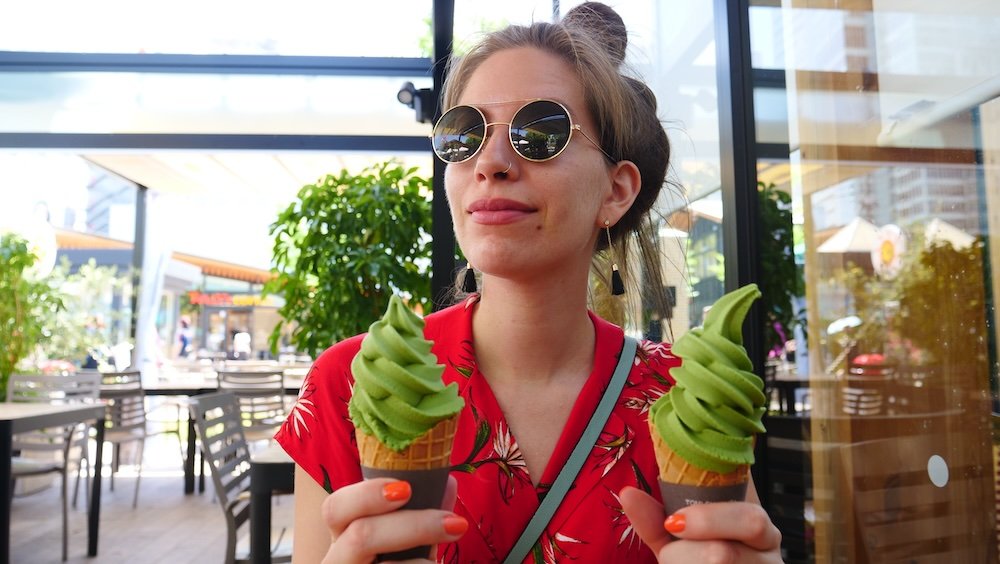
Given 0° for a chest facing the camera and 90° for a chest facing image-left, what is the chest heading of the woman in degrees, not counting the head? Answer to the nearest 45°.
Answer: approximately 0°

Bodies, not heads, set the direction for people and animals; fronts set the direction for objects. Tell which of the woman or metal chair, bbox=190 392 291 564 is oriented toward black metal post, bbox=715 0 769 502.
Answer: the metal chair

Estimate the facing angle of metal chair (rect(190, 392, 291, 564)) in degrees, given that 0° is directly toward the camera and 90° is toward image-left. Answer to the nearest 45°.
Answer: approximately 315°

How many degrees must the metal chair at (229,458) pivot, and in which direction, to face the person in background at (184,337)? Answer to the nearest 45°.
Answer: approximately 135° to its left

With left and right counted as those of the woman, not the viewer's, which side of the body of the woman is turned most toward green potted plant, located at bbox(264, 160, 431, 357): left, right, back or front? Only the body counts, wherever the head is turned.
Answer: back

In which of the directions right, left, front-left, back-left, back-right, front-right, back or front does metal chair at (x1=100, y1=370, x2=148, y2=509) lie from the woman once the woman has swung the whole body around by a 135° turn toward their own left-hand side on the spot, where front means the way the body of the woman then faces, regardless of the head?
left

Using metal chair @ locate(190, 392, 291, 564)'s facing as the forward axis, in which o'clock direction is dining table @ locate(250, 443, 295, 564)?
The dining table is roughly at 1 o'clock from the metal chair.

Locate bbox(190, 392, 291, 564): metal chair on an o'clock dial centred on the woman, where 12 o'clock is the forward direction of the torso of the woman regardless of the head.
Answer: The metal chair is roughly at 5 o'clock from the woman.

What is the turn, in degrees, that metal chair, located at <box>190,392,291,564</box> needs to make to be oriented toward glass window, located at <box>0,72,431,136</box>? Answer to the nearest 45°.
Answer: approximately 135° to its left

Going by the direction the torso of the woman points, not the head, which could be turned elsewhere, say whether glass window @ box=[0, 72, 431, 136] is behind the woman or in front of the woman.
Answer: behind

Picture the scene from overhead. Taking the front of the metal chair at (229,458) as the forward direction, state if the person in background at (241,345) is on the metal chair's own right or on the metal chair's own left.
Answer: on the metal chair's own left

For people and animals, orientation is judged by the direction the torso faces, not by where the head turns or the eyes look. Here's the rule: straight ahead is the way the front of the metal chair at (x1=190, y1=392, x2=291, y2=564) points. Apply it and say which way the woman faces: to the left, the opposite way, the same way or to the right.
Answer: to the right

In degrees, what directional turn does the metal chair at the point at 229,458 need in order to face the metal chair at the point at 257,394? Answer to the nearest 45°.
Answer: approximately 135° to its left
